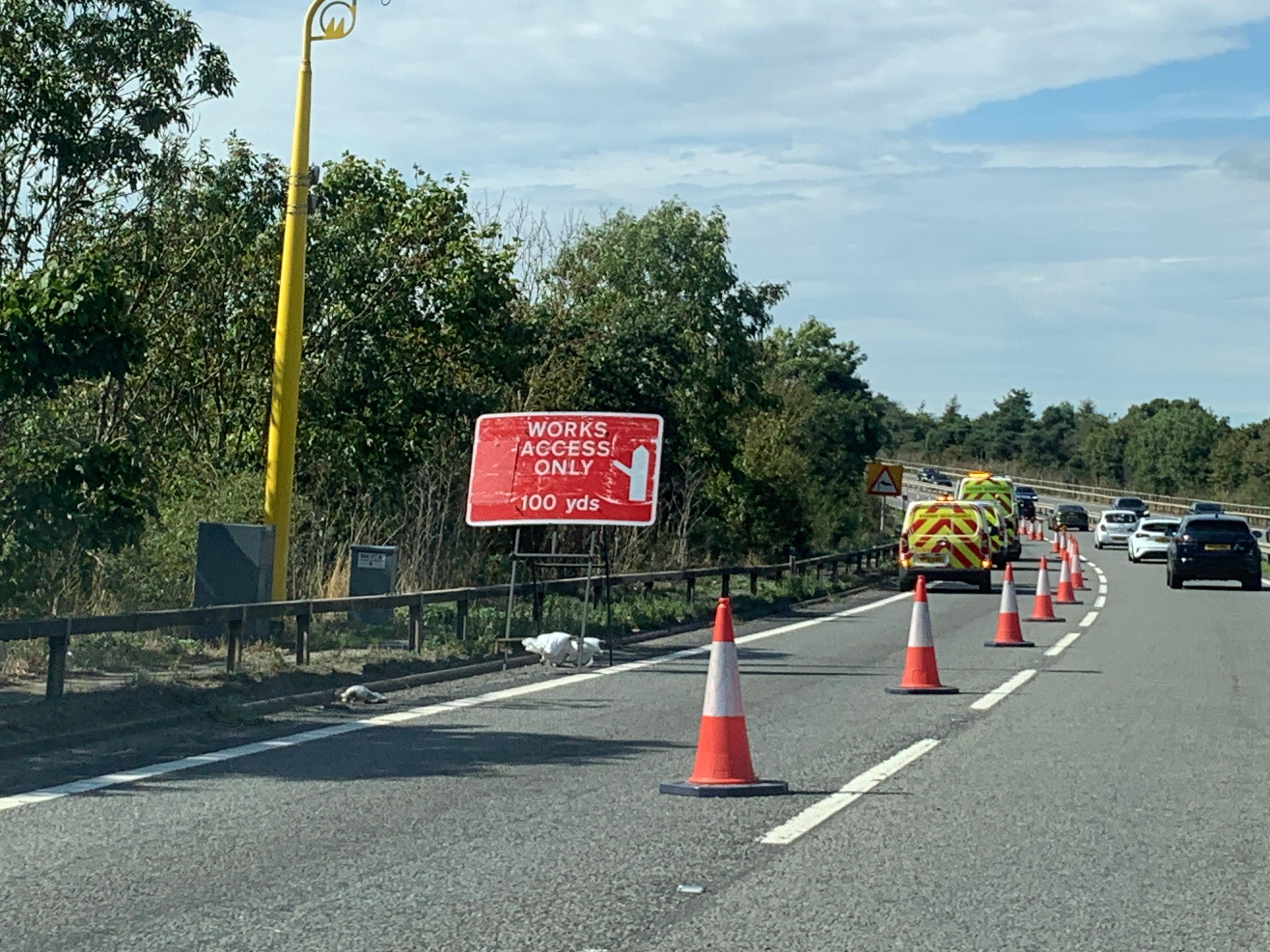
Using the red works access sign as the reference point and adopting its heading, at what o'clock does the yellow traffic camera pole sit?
The yellow traffic camera pole is roughly at 4 o'clock from the red works access sign.

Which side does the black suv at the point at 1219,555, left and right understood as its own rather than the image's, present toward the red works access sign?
back

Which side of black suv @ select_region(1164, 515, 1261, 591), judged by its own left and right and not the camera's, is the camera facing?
back

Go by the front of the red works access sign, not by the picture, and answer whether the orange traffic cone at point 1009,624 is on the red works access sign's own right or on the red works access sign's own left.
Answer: on the red works access sign's own left

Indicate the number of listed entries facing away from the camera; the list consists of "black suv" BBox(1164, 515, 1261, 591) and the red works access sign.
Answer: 1

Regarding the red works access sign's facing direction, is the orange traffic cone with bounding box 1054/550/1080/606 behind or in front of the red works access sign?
behind

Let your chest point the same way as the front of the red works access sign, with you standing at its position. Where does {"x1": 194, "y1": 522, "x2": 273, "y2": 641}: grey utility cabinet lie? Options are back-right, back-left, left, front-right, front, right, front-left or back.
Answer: front-right

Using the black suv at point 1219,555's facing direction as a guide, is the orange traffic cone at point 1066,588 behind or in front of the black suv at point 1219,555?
behind

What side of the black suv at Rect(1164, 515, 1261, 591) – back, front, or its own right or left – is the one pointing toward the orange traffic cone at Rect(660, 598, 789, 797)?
back

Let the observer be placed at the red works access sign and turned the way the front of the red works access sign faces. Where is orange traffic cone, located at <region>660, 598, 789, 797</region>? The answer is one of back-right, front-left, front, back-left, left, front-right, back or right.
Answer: front

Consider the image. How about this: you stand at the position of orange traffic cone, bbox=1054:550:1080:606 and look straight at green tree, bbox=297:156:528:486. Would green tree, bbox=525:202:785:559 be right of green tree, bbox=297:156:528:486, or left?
right

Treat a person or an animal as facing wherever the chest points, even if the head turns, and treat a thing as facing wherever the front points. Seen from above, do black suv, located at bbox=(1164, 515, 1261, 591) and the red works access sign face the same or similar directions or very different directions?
very different directions

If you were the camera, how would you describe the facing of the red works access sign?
facing the viewer

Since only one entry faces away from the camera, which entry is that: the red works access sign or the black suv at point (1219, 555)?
the black suv
